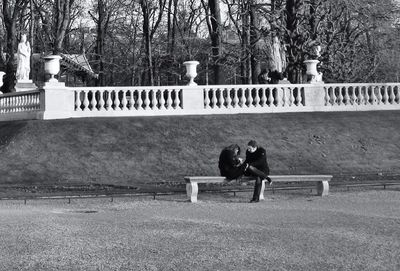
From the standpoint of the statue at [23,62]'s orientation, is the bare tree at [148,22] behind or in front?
behind

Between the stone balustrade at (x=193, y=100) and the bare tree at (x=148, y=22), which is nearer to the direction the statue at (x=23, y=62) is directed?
the stone balustrade

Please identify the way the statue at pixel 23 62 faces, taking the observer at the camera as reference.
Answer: facing the viewer

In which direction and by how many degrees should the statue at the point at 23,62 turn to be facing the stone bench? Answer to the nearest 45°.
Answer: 0° — it already faces it

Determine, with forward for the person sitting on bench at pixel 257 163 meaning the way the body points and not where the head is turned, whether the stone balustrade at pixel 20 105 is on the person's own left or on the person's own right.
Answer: on the person's own right

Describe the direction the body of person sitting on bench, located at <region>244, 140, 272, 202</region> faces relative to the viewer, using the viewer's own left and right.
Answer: facing the viewer and to the left of the viewer

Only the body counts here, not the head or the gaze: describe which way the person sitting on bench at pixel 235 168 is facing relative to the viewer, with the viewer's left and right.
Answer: facing to the right of the viewer

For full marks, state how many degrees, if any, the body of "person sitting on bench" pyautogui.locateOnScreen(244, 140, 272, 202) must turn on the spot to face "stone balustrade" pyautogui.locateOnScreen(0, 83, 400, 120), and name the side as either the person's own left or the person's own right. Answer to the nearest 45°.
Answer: approximately 135° to the person's own right

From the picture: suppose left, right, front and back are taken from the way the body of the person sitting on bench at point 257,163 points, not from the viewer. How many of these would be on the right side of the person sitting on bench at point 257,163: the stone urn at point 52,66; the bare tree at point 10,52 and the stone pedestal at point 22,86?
3
